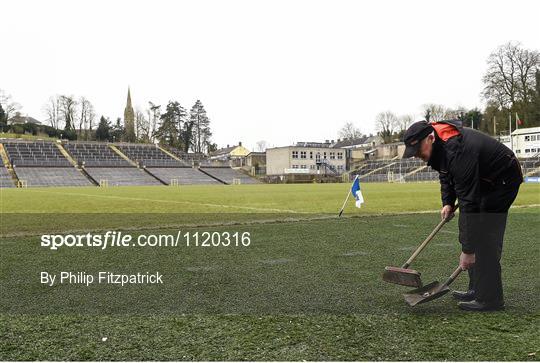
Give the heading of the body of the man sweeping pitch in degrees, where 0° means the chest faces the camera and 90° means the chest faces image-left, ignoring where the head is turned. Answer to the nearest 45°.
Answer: approximately 90°
